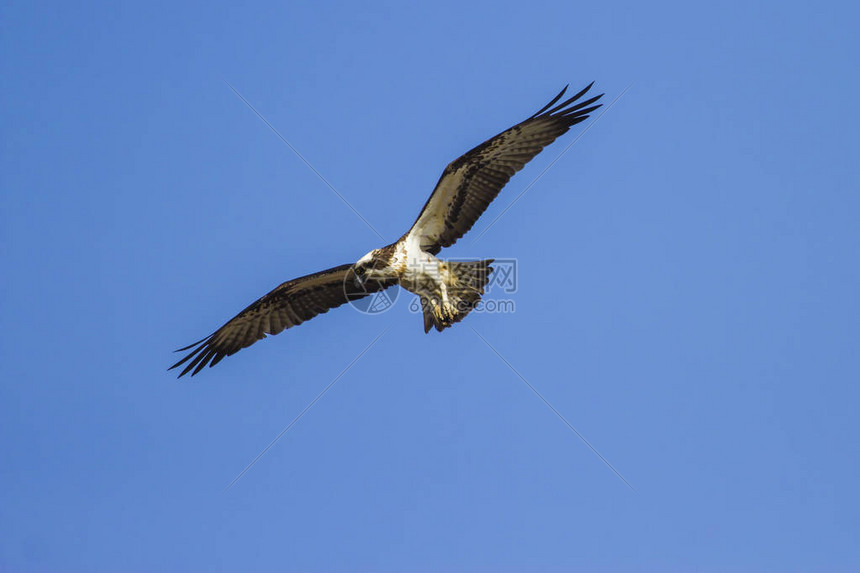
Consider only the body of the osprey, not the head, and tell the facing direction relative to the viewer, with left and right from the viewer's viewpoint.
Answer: facing the viewer and to the left of the viewer
